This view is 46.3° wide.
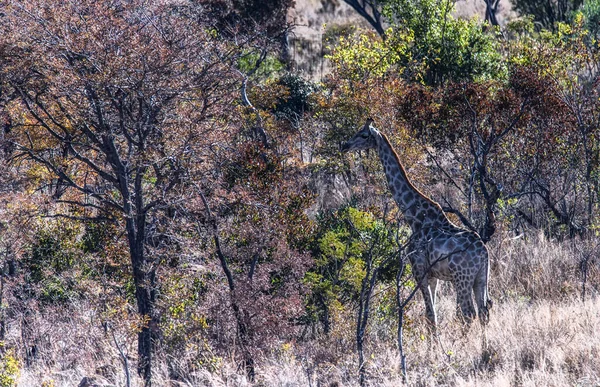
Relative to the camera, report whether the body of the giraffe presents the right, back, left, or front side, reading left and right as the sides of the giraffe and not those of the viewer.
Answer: left

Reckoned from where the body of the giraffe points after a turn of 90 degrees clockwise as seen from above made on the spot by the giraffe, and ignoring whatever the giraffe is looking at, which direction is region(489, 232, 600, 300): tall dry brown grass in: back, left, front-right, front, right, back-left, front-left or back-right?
front-right

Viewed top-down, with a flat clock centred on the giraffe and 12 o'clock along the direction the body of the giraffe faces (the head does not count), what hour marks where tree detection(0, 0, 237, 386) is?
The tree is roughly at 11 o'clock from the giraffe.

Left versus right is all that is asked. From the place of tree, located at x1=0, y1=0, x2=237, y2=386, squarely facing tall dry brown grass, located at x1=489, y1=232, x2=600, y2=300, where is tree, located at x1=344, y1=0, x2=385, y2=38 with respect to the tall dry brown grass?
left

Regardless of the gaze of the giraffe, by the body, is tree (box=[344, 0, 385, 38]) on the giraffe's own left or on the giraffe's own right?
on the giraffe's own right
